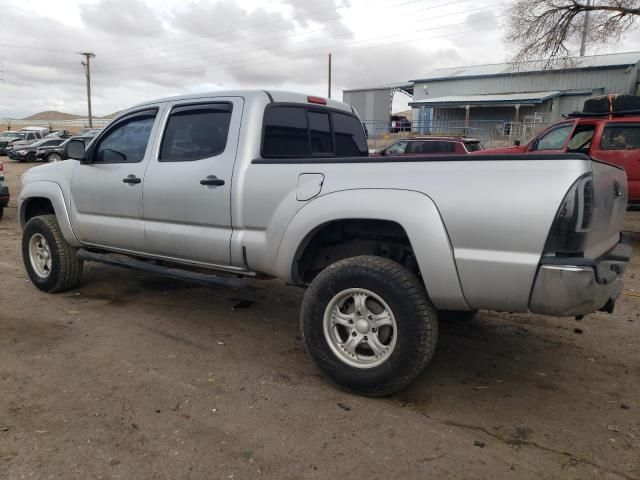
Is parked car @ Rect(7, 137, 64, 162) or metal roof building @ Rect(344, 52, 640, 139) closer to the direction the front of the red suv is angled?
the parked car

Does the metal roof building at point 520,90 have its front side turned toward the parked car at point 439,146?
yes

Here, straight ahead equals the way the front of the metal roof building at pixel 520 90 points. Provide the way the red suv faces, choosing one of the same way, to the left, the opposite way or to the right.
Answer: to the right

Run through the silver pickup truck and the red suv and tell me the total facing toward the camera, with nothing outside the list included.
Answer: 0

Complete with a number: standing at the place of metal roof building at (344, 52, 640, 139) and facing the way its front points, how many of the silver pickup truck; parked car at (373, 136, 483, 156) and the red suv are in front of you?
3

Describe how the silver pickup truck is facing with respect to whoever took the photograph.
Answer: facing away from the viewer and to the left of the viewer

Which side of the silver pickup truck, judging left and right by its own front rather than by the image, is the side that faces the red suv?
right

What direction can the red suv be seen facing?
to the viewer's left

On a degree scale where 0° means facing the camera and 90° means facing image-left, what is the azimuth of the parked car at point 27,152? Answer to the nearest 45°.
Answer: approximately 45°

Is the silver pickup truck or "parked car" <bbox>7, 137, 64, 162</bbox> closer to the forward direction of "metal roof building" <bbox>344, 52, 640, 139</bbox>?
the silver pickup truck
